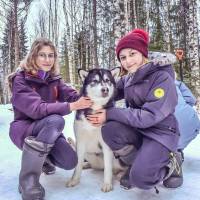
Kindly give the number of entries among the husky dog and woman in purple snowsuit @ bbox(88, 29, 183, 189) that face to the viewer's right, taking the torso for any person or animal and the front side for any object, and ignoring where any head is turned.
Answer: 0

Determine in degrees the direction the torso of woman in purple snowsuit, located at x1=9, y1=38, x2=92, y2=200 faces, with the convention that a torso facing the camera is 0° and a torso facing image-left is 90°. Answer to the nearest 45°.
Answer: approximately 315°

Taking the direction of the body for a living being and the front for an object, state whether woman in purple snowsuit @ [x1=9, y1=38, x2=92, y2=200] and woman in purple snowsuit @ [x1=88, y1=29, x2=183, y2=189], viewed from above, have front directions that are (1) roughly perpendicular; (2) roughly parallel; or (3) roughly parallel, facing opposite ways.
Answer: roughly perpendicular

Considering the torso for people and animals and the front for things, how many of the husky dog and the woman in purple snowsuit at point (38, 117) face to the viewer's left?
0

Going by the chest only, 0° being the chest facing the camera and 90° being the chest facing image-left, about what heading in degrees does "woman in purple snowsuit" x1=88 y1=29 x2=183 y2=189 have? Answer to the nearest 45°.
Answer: approximately 45°

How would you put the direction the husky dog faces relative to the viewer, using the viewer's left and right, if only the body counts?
facing the viewer

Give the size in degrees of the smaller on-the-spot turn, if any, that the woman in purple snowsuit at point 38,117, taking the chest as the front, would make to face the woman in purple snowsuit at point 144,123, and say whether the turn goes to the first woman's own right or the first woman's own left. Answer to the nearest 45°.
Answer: approximately 45° to the first woman's own left
